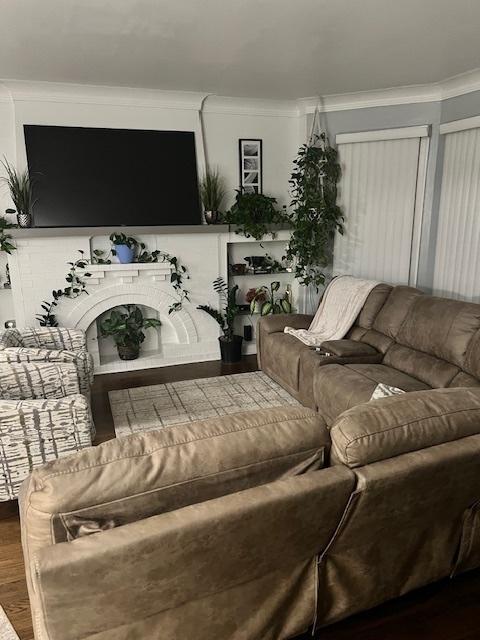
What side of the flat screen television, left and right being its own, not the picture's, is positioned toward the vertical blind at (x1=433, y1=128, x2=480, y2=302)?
left

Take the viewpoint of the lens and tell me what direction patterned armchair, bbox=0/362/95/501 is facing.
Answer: facing to the right of the viewer

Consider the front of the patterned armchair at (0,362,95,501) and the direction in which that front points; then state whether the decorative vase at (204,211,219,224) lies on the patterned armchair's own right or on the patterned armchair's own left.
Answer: on the patterned armchair's own left

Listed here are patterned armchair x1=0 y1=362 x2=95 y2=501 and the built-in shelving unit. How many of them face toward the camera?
1

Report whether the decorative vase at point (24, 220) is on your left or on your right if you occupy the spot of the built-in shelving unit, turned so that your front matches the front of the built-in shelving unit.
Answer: on your right

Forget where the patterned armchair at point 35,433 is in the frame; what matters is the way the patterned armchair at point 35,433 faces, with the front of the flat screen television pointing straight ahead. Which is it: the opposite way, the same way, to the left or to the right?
to the left

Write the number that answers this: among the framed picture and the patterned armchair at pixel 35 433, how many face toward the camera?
1

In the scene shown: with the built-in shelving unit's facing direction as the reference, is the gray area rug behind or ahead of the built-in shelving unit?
ahead

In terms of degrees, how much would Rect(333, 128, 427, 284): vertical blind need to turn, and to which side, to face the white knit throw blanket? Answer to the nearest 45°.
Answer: approximately 45° to its left

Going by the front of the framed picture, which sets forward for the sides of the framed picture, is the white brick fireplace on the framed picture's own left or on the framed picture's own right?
on the framed picture's own right
